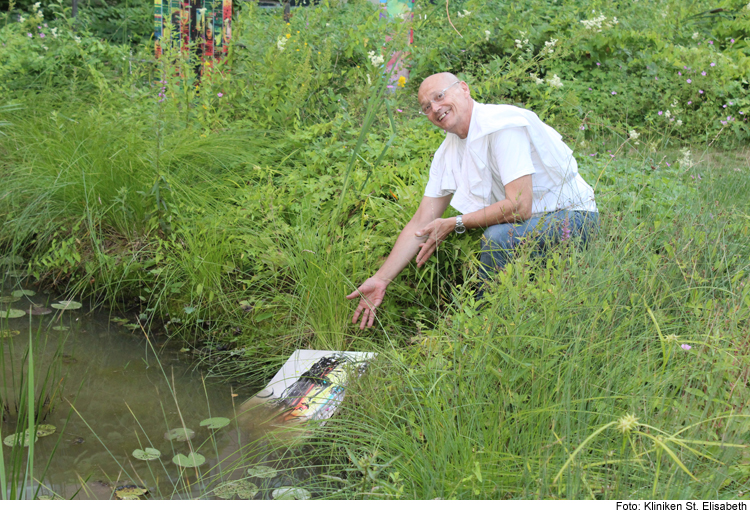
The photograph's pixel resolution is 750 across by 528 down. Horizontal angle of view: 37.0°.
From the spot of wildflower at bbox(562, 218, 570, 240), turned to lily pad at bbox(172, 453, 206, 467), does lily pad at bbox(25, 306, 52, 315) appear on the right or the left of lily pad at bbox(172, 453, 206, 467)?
right

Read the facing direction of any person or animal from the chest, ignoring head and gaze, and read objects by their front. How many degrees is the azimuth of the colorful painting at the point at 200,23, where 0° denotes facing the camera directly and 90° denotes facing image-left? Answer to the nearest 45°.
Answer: approximately 0°

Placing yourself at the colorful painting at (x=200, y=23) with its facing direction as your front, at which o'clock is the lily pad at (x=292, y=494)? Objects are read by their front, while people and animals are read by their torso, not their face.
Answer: The lily pad is roughly at 12 o'clock from the colorful painting.

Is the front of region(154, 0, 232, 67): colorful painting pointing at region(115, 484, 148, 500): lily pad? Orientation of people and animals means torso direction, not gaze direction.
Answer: yes

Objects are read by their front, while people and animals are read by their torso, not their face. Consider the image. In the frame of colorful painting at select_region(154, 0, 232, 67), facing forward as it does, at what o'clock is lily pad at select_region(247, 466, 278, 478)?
The lily pad is roughly at 12 o'clock from the colorful painting.

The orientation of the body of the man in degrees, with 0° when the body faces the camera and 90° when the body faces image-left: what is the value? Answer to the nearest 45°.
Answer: approximately 45°

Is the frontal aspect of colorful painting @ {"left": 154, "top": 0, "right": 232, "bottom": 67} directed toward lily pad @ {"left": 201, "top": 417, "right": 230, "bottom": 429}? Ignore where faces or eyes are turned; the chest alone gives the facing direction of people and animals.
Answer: yes

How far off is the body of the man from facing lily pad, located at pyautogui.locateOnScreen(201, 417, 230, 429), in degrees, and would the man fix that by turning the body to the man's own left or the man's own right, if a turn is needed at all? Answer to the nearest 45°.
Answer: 0° — they already face it

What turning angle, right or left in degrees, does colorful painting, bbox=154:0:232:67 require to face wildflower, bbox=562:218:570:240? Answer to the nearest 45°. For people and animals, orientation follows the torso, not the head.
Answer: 0° — it already faces it

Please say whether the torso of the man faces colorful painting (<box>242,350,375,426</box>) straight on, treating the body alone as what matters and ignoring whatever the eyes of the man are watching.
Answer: yes

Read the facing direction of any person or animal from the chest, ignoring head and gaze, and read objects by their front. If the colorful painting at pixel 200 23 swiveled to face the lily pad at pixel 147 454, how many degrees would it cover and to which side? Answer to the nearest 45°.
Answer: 0° — it already faces it

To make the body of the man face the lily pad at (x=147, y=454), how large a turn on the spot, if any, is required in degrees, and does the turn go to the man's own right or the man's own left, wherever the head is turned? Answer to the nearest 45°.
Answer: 0° — they already face it
